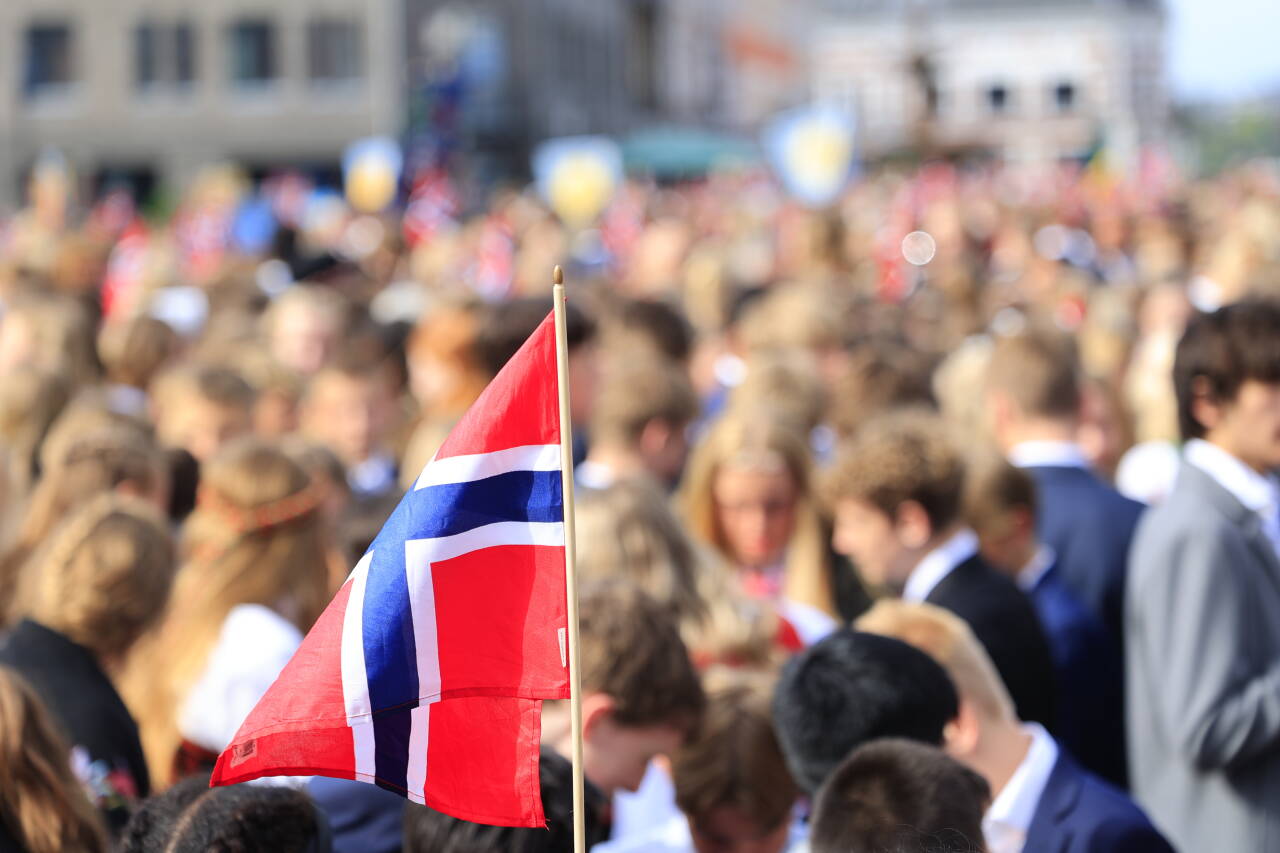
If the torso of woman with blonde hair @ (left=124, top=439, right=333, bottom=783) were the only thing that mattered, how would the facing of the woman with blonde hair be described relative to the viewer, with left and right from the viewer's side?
facing away from the viewer

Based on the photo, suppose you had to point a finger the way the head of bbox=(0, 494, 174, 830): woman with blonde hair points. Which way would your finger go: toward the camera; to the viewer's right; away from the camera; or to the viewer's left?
away from the camera

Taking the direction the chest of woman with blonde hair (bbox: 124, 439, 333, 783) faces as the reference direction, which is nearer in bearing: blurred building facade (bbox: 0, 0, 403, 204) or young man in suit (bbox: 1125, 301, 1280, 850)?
the blurred building facade

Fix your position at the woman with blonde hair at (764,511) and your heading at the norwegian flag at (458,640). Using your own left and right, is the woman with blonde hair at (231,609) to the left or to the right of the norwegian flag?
right
